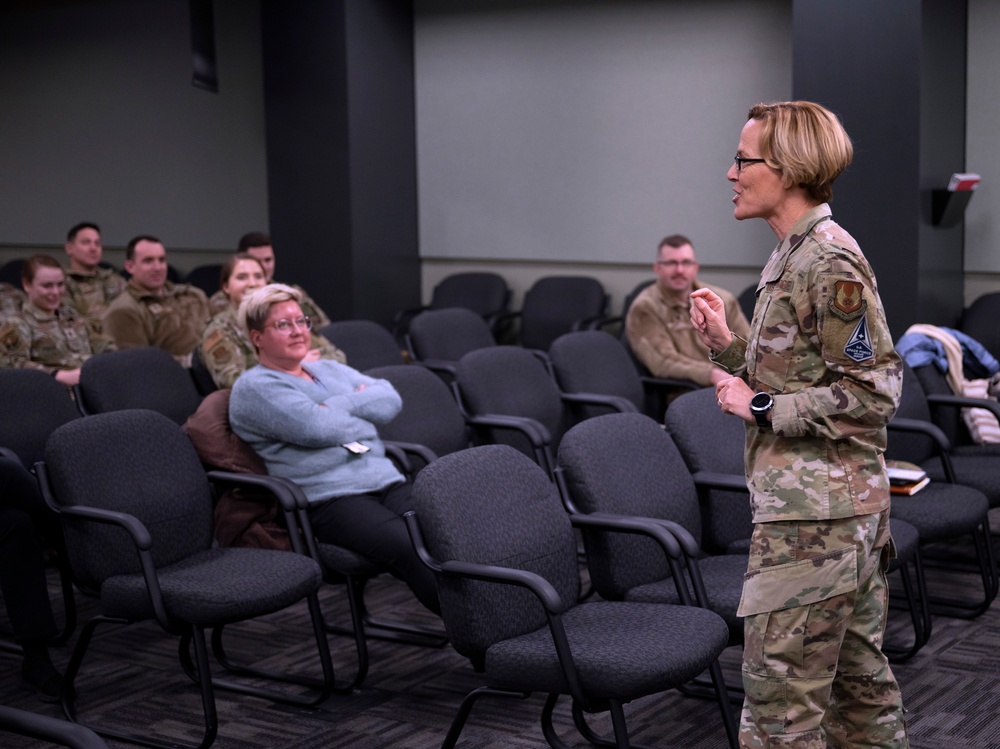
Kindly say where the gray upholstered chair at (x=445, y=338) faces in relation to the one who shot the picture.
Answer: facing the viewer and to the right of the viewer

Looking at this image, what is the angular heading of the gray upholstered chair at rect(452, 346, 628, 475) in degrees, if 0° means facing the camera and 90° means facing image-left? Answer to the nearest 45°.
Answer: approximately 315°

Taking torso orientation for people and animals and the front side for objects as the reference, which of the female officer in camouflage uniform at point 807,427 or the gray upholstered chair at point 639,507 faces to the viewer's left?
the female officer in camouflage uniform

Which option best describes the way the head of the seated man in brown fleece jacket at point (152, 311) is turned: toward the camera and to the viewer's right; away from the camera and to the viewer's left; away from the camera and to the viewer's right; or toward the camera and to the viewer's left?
toward the camera and to the viewer's right

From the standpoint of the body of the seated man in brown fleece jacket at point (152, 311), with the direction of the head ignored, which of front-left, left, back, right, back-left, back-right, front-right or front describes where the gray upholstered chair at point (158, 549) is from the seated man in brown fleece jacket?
front-right

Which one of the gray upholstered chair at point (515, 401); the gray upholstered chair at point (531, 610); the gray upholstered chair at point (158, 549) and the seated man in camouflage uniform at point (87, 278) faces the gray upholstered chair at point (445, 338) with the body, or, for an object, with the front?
the seated man in camouflage uniform

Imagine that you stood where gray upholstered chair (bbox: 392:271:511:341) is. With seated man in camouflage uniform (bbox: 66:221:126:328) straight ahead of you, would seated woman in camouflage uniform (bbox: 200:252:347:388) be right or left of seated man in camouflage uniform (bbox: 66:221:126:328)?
left

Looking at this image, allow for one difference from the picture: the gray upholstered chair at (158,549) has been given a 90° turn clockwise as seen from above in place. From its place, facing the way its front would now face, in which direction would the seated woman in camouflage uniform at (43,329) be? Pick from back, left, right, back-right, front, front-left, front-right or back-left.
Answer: back-right

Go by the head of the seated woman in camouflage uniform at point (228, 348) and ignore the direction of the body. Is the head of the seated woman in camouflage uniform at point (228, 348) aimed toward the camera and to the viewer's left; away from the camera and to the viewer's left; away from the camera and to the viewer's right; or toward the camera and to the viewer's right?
toward the camera and to the viewer's right

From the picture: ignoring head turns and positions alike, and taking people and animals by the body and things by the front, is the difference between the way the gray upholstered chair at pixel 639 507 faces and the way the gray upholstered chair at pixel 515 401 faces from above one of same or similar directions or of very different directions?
same or similar directions

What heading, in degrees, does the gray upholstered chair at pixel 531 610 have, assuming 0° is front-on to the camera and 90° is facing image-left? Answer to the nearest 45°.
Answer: approximately 315°

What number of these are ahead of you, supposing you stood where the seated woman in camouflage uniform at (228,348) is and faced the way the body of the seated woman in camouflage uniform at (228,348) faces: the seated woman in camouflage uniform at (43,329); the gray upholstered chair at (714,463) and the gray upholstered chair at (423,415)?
2

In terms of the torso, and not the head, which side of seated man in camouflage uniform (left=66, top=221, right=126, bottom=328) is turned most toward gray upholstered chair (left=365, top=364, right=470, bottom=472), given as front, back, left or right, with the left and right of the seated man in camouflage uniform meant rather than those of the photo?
front

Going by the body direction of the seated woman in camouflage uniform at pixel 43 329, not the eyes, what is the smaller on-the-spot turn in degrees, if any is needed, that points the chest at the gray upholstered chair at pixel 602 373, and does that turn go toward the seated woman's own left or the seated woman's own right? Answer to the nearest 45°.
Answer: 0° — they already face it

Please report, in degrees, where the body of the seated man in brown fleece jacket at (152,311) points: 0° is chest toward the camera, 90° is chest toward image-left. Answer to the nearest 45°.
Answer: approximately 315°

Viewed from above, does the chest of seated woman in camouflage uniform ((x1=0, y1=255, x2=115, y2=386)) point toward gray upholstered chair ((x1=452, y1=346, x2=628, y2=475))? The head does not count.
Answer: yes

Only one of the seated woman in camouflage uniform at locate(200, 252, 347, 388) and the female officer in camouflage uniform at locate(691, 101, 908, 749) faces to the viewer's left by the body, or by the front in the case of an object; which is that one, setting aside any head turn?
the female officer in camouflage uniform

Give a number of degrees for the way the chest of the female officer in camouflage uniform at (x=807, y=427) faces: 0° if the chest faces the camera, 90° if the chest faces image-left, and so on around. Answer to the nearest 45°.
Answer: approximately 90°

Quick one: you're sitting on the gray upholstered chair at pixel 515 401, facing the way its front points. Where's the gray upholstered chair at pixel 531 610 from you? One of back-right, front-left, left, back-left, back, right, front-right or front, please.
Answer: front-right

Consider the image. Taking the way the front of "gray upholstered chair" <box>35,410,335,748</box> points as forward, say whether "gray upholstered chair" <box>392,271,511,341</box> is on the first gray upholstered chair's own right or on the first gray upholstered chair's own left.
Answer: on the first gray upholstered chair's own left
